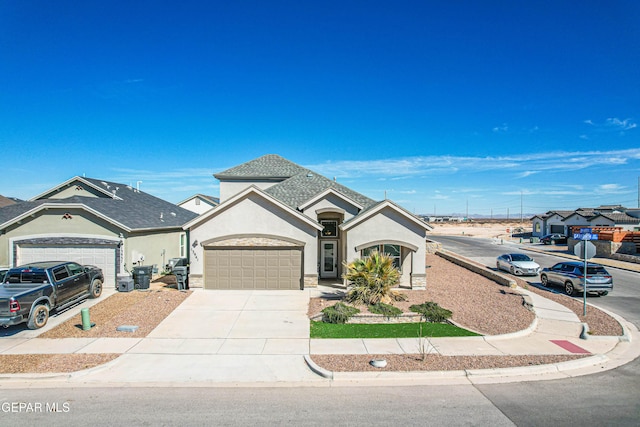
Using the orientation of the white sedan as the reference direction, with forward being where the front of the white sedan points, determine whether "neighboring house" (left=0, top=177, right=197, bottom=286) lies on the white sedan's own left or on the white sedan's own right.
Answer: on the white sedan's own right

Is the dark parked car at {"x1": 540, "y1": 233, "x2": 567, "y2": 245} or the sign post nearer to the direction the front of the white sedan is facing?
the sign post

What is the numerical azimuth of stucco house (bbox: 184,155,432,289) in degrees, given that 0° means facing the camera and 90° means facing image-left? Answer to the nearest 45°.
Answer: approximately 0°

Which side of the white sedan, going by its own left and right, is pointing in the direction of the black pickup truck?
right

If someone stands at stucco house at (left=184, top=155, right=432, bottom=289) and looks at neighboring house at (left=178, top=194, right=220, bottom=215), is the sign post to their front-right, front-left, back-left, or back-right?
back-right

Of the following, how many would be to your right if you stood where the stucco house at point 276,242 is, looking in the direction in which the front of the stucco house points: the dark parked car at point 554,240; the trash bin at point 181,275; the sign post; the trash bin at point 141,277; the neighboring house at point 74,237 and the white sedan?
3

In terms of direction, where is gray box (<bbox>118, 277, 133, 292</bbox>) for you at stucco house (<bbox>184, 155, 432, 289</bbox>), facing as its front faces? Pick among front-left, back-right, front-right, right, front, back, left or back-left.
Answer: right

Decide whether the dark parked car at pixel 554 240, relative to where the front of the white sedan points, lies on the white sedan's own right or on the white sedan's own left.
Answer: on the white sedan's own left

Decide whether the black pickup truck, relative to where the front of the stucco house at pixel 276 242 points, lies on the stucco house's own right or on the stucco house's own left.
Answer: on the stucco house's own right

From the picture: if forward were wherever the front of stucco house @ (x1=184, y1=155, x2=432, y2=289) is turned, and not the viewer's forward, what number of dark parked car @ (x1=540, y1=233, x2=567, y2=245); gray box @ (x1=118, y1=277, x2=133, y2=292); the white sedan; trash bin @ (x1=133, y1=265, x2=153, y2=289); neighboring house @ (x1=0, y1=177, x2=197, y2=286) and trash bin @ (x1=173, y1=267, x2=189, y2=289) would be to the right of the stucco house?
4

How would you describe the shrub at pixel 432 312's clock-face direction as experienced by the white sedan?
The shrub is roughly at 2 o'clock from the white sedan.

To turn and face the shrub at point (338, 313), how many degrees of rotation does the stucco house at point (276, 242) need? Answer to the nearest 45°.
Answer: approximately 45° to its left

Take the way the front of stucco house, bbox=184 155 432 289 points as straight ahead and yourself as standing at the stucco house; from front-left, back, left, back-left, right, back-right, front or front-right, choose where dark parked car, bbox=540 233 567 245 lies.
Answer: back-left
